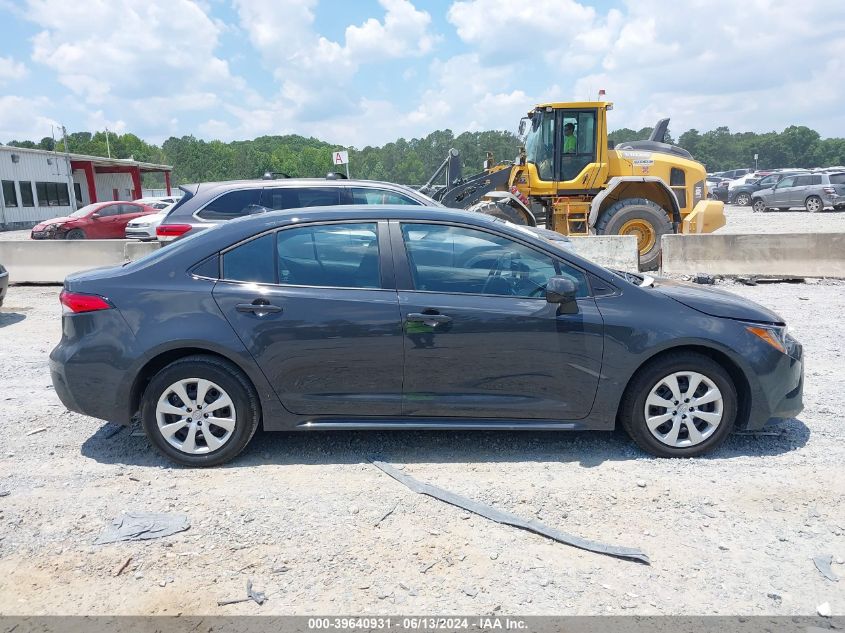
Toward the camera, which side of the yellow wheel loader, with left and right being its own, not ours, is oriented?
left

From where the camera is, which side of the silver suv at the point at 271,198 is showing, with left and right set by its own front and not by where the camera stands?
right

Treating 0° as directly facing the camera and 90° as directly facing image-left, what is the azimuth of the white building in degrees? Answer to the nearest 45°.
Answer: approximately 315°

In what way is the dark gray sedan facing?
to the viewer's right
